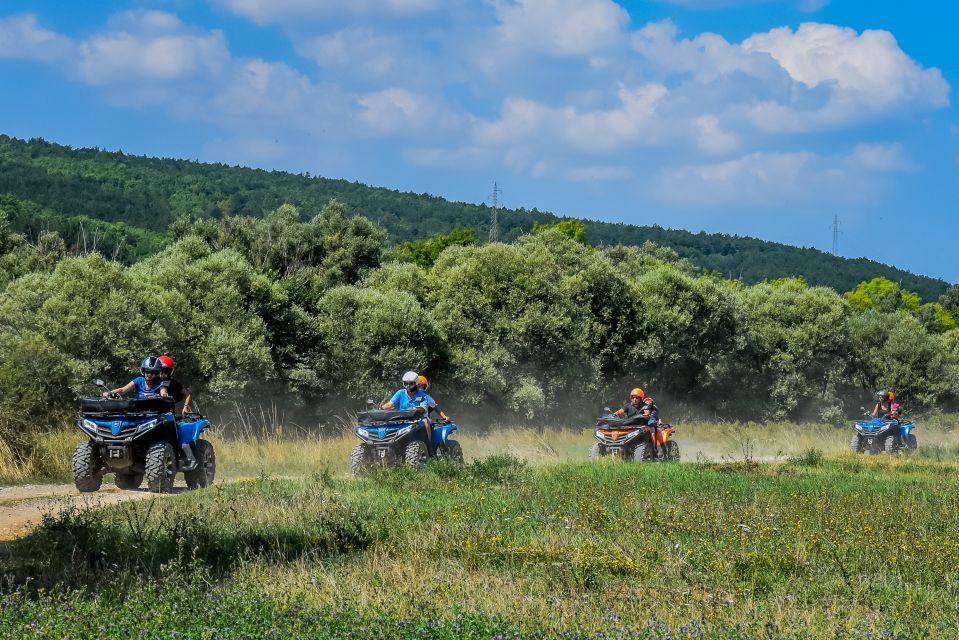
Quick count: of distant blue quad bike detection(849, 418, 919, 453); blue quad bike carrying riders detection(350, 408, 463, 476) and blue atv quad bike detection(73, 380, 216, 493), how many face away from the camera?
0

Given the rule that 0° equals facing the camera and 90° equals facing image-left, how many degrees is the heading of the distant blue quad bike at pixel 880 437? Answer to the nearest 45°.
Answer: approximately 45°

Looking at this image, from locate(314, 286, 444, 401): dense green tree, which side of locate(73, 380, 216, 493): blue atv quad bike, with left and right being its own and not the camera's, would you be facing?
back

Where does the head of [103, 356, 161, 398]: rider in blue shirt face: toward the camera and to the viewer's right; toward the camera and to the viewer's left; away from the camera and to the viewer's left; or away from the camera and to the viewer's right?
toward the camera and to the viewer's left

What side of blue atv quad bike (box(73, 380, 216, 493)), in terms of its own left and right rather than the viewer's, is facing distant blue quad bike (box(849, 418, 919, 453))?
back

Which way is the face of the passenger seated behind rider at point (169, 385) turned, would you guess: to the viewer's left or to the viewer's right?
to the viewer's left

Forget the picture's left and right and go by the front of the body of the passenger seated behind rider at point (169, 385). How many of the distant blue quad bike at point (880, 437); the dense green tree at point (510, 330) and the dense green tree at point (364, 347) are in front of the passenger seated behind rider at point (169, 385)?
0

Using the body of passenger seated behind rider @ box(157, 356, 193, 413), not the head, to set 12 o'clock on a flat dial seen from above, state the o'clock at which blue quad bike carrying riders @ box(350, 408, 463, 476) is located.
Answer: The blue quad bike carrying riders is roughly at 7 o'clock from the passenger seated behind rider.

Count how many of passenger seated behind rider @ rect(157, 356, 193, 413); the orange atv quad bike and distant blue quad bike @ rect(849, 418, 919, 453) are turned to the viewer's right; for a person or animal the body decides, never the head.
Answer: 0

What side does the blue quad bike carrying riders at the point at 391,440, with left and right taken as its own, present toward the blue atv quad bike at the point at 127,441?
front

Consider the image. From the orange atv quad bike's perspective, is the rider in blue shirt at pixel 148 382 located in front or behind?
in front

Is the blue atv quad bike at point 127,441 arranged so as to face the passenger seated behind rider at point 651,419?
no

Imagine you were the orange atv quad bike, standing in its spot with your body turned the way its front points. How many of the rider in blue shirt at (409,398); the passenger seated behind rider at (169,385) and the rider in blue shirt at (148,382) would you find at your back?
0

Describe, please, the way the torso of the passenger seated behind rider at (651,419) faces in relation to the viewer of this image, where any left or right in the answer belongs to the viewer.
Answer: facing the viewer and to the left of the viewer
